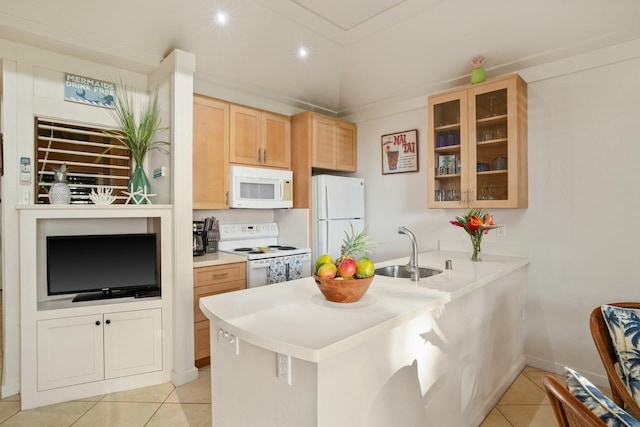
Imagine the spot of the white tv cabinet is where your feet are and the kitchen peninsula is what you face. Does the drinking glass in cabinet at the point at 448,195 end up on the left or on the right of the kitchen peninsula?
left

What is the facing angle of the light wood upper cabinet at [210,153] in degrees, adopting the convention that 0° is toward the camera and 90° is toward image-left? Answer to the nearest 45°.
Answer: approximately 315°

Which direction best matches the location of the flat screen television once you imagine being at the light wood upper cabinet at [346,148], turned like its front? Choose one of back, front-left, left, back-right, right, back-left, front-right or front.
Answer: right

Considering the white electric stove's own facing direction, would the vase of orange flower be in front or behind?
in front

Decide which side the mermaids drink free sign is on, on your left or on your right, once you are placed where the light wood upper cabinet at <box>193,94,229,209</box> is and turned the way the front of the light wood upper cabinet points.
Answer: on your right

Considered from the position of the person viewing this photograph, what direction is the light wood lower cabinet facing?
facing the viewer and to the right of the viewer

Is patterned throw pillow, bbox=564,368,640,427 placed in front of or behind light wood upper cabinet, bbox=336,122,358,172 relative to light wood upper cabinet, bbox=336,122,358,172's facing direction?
in front

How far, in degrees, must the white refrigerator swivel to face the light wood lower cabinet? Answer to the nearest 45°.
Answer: approximately 90° to its right

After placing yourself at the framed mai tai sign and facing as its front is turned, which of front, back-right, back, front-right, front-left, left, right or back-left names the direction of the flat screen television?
front
